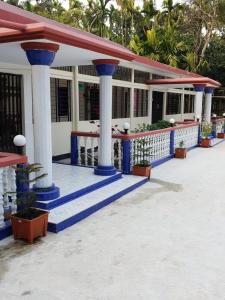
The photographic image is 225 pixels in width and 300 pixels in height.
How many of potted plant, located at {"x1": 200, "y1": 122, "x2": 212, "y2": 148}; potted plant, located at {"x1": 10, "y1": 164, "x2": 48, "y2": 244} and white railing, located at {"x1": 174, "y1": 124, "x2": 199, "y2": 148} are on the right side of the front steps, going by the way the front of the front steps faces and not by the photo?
1

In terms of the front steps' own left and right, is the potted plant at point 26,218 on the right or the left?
on its right

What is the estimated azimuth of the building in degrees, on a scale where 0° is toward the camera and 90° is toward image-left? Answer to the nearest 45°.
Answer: approximately 315°

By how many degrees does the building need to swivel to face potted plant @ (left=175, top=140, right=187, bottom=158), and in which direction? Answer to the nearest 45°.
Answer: approximately 90° to its left

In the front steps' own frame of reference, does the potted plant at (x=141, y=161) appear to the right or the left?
on its left

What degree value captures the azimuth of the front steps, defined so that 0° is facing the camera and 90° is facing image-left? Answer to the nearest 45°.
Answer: approximately 315°

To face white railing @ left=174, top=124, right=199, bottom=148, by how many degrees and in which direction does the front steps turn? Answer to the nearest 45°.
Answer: approximately 90° to its left

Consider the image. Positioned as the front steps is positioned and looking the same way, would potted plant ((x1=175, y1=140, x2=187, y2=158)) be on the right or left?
on its left

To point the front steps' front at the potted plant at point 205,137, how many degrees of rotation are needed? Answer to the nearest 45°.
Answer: approximately 90° to its left

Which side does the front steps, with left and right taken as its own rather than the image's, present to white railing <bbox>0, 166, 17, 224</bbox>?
right

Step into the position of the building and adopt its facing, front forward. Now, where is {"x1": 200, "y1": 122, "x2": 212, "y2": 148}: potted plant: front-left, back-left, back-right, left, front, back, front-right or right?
left
